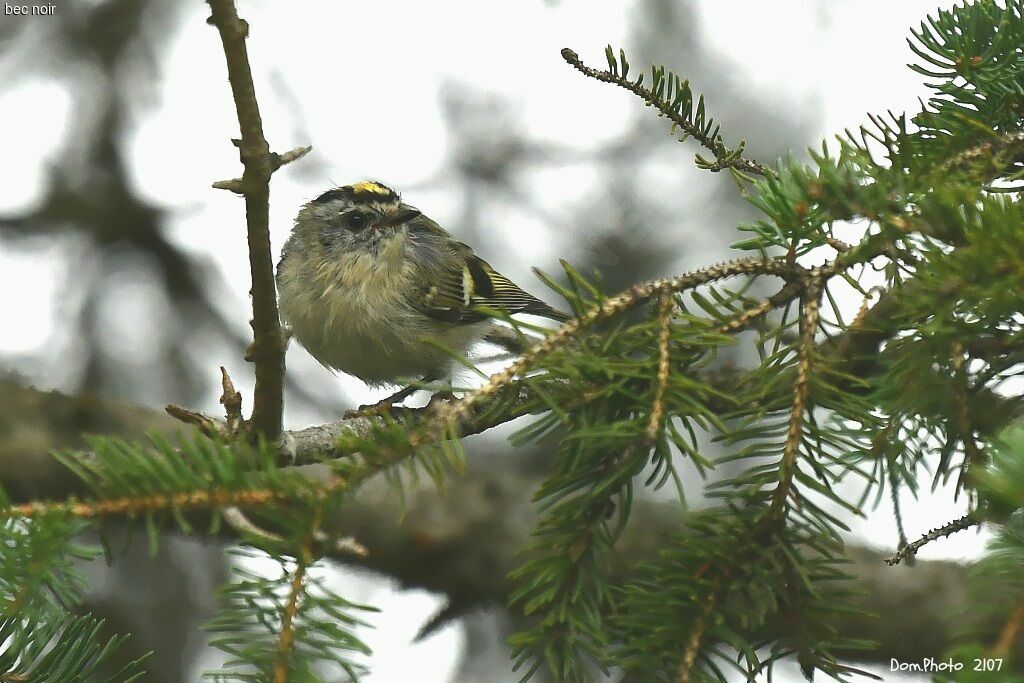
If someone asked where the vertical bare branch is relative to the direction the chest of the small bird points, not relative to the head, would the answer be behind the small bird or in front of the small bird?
in front

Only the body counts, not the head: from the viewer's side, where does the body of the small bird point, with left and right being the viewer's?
facing the viewer and to the left of the viewer
